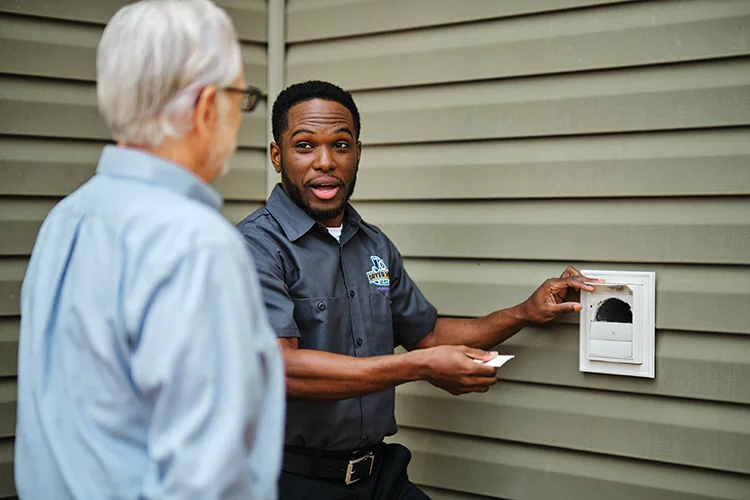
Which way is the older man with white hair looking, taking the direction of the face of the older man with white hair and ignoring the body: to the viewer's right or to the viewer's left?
to the viewer's right

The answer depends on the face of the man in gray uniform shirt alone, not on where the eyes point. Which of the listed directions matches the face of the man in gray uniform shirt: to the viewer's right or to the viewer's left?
to the viewer's left

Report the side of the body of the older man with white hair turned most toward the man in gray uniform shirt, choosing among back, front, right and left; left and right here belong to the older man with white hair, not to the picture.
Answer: front

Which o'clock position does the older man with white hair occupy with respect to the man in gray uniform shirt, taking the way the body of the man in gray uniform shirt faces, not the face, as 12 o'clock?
The older man with white hair is roughly at 2 o'clock from the man in gray uniform shirt.

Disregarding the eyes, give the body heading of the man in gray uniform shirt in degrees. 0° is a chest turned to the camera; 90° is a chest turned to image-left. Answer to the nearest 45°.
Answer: approximately 315°

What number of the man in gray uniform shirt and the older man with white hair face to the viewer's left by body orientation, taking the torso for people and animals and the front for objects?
0

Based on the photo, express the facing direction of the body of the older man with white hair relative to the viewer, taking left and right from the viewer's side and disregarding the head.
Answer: facing away from the viewer and to the right of the viewer
